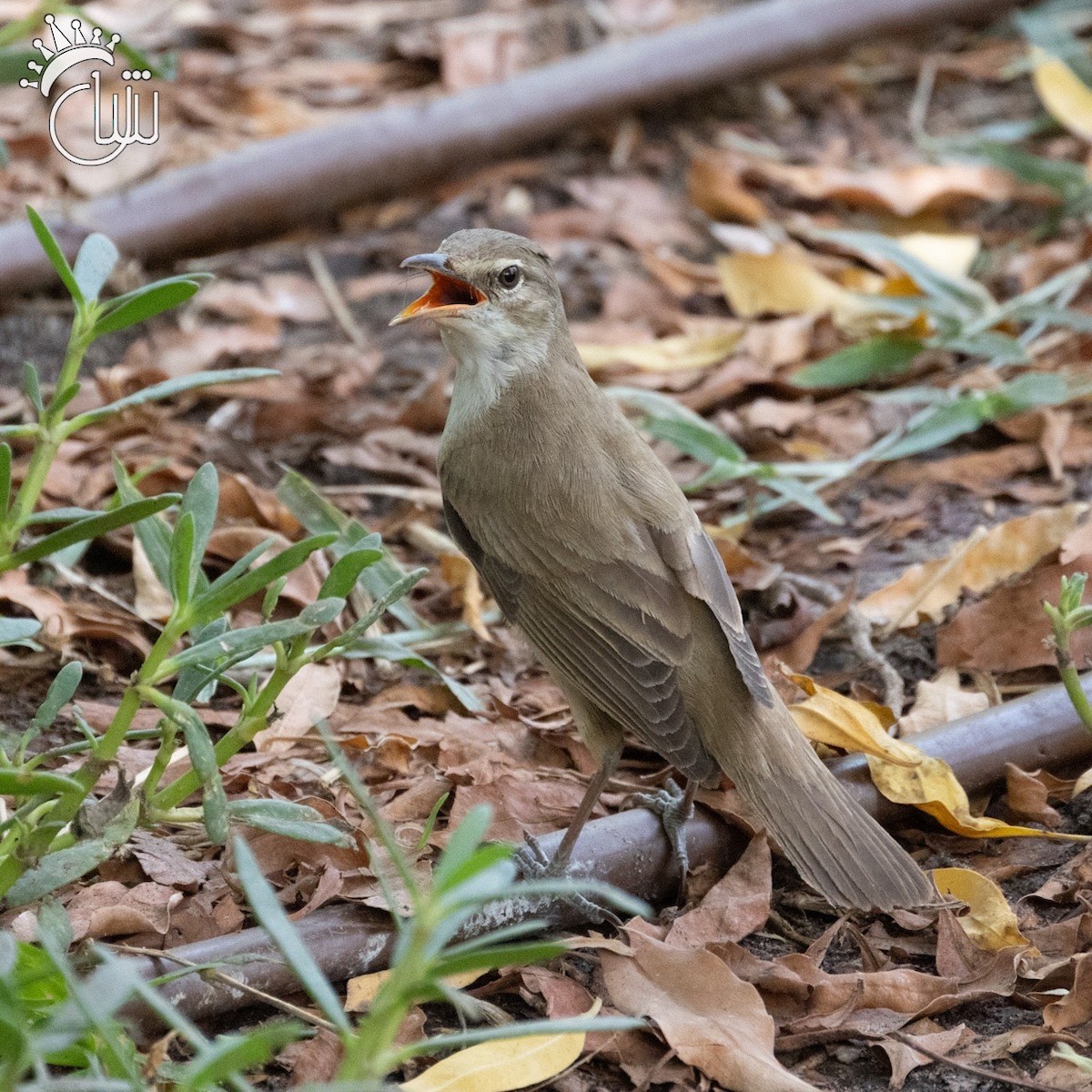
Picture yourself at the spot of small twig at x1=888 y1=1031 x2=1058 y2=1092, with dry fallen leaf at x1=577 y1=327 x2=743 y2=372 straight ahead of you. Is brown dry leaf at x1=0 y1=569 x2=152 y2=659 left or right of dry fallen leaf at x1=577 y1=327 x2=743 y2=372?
left

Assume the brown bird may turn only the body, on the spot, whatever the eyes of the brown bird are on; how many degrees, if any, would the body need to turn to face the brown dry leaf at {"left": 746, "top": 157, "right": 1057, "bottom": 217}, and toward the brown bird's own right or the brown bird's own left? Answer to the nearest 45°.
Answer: approximately 45° to the brown bird's own right

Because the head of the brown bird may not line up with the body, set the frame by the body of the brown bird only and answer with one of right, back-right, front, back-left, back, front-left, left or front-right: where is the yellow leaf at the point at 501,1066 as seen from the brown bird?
back-left

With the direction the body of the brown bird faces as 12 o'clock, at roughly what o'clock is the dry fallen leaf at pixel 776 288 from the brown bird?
The dry fallen leaf is roughly at 2 o'clock from the brown bird.

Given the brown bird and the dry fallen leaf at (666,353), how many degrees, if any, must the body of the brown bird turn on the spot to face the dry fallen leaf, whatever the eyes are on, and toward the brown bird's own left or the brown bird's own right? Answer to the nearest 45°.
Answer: approximately 45° to the brown bird's own right

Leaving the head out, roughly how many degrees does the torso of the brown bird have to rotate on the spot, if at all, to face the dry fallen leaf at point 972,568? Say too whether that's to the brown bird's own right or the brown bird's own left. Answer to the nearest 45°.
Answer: approximately 90° to the brown bird's own right

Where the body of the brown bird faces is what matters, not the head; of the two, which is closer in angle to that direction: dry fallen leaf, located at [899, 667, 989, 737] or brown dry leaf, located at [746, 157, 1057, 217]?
the brown dry leaf

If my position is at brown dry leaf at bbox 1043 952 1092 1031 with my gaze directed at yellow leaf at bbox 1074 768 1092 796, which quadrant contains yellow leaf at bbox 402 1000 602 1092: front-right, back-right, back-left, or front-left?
back-left

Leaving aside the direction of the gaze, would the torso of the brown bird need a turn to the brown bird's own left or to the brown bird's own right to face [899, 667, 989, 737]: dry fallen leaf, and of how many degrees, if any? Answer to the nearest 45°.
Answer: approximately 135° to the brown bird's own right

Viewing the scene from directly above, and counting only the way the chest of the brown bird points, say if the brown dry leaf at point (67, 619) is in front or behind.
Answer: in front

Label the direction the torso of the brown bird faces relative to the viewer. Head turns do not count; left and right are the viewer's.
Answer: facing away from the viewer and to the left of the viewer

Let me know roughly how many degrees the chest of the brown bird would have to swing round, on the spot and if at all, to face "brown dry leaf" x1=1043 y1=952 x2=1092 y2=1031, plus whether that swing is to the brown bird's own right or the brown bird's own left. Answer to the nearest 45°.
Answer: approximately 180°
